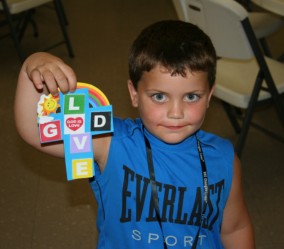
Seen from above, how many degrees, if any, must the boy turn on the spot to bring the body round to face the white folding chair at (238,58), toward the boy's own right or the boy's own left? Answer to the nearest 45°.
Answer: approximately 135° to the boy's own left

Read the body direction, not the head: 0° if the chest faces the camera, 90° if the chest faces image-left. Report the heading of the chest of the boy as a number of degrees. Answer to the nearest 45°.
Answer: approximately 0°
